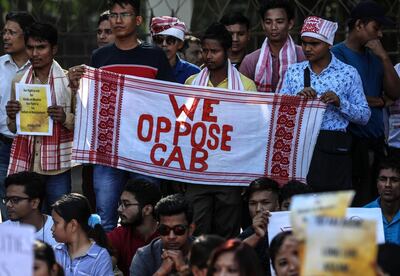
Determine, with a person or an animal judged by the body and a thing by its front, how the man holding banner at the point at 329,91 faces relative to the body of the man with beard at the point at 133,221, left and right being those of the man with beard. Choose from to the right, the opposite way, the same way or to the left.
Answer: the same way

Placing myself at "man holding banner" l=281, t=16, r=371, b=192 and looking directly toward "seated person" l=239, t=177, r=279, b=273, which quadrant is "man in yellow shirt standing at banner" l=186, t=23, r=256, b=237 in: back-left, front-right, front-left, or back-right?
front-right

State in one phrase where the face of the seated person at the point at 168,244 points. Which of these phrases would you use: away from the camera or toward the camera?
toward the camera

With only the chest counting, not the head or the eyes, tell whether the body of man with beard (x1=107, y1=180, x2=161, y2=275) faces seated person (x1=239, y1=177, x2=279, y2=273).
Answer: no

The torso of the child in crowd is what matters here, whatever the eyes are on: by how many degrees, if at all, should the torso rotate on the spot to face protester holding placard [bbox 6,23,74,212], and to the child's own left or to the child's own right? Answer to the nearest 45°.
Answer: approximately 135° to the child's own right

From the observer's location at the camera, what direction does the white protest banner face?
facing the viewer

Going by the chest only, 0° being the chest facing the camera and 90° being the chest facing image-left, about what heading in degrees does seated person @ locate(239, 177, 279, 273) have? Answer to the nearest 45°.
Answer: approximately 45°

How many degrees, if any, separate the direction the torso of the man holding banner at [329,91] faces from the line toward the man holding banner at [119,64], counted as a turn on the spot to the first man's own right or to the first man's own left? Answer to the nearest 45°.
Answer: approximately 45° to the first man's own right

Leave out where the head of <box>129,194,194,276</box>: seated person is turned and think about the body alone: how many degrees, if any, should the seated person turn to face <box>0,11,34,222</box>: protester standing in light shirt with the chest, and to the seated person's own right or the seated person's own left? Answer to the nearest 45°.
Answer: approximately 135° to the seated person's own right

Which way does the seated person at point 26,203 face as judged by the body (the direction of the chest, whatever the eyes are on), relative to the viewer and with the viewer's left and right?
facing the viewer and to the left of the viewer

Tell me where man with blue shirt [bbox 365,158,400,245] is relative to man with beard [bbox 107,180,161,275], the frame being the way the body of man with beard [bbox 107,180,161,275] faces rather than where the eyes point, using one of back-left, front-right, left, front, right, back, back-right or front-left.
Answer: back-left
